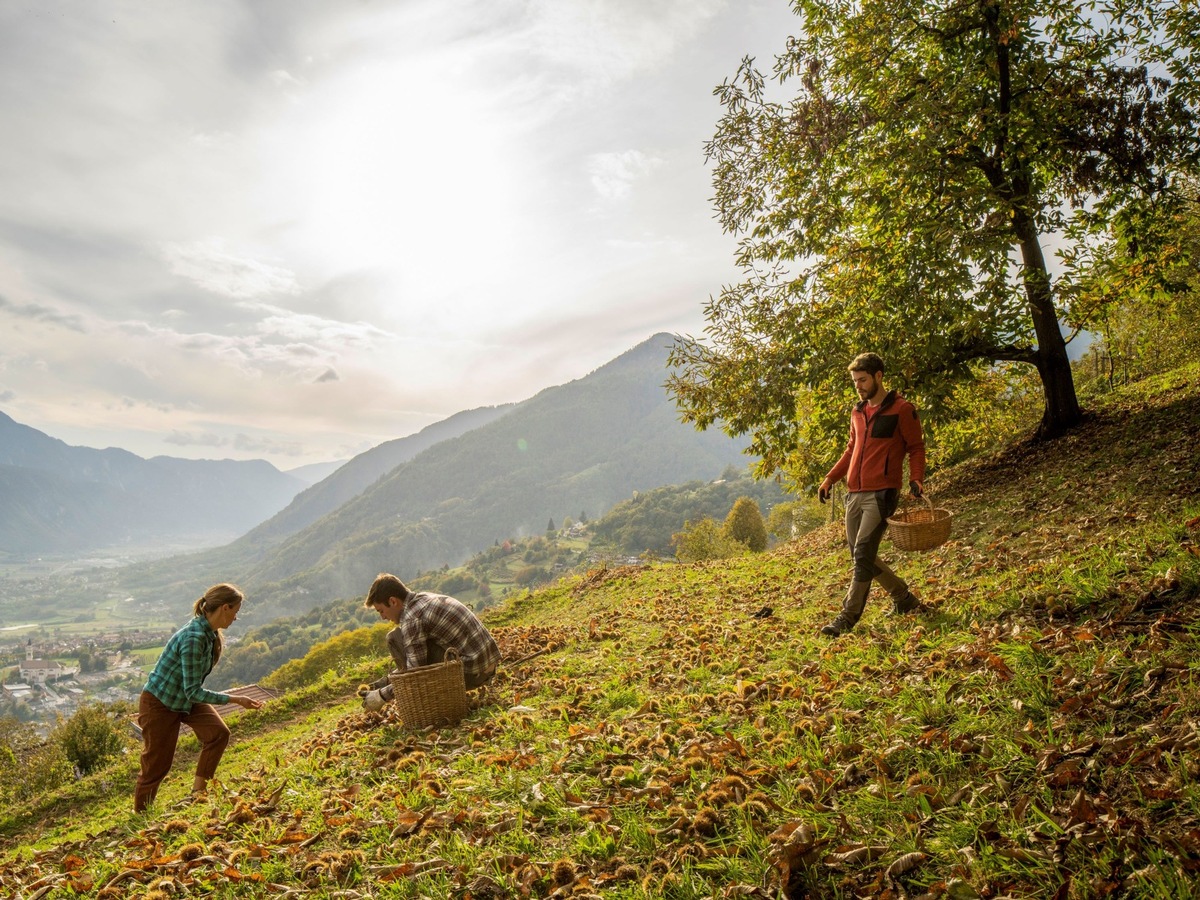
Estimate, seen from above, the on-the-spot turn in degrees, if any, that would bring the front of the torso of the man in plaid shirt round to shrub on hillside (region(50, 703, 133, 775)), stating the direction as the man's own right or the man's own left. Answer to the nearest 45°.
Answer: approximately 45° to the man's own right

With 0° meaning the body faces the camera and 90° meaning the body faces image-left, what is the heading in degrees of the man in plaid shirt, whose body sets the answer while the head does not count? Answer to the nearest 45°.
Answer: approximately 90°

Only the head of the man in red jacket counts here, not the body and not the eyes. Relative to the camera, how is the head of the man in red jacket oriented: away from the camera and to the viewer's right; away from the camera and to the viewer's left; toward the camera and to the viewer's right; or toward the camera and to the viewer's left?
toward the camera and to the viewer's left

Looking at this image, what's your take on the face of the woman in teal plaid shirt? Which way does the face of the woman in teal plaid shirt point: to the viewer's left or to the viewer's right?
to the viewer's right

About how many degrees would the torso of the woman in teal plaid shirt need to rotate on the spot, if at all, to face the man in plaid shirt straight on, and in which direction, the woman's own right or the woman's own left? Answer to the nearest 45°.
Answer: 0° — they already face them

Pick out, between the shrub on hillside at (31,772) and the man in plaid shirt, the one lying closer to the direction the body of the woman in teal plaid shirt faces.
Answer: the man in plaid shirt

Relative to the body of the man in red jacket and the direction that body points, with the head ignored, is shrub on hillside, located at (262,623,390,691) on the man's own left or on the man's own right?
on the man's own right

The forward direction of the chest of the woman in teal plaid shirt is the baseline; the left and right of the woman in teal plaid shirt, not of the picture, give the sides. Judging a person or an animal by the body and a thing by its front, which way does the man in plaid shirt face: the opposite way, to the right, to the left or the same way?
the opposite way

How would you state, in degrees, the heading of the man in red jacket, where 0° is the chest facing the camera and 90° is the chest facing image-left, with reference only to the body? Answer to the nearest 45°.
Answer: approximately 45°

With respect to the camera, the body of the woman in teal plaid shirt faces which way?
to the viewer's right

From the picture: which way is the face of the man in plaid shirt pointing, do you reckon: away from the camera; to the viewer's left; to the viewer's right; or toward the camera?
to the viewer's left

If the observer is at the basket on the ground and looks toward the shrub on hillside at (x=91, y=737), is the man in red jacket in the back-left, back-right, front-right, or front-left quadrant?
back-right
